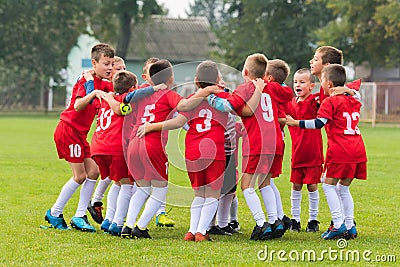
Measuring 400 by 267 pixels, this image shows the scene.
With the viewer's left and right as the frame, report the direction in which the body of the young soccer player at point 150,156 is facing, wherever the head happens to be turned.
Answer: facing away from the viewer and to the right of the viewer

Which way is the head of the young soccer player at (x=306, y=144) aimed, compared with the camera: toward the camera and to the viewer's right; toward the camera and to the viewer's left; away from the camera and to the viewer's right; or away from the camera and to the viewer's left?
toward the camera and to the viewer's left

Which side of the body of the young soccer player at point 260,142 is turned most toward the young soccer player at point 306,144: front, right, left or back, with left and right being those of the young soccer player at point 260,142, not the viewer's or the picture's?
right

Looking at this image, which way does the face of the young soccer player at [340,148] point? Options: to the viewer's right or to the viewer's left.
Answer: to the viewer's left

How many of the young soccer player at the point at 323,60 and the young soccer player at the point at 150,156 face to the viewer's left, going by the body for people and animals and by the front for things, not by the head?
1

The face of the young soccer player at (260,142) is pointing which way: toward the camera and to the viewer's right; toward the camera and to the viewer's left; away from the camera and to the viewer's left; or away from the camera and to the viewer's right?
away from the camera and to the viewer's left

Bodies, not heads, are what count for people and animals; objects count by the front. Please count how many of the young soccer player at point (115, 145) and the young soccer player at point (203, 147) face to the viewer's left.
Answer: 0

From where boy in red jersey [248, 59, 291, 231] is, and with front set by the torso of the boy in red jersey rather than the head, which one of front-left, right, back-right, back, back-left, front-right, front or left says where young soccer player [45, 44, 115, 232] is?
front-left

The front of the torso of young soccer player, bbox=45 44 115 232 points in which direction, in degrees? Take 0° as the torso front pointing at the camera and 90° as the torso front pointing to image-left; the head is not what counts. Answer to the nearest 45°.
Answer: approximately 315°

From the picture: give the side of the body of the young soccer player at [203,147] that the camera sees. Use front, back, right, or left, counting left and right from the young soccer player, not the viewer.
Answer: back

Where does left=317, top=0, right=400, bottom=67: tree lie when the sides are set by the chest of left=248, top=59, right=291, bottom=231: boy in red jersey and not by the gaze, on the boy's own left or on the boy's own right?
on the boy's own right

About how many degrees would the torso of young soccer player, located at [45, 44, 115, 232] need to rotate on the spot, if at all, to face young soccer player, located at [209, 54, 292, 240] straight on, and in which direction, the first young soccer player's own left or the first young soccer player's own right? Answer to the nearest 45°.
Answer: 0° — they already face them
